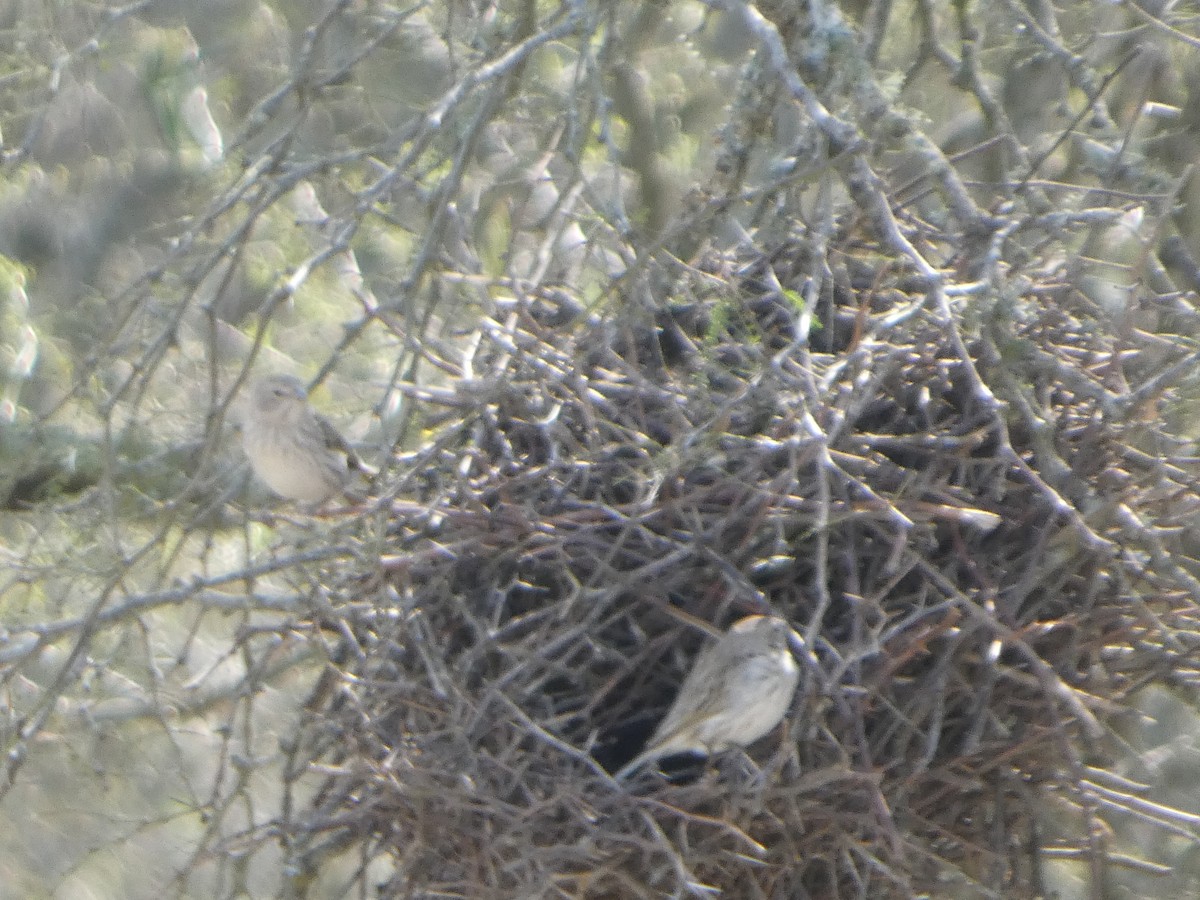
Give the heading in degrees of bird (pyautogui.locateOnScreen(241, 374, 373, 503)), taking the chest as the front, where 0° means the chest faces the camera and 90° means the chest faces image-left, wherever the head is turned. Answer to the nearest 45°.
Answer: approximately 45°

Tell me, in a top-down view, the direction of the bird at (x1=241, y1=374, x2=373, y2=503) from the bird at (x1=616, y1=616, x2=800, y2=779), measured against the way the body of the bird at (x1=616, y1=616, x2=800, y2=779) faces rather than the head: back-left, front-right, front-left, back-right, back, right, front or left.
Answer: back-left

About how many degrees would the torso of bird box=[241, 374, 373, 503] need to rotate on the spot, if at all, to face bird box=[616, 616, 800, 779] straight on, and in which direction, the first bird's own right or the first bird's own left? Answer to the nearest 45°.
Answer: approximately 90° to the first bird's own left

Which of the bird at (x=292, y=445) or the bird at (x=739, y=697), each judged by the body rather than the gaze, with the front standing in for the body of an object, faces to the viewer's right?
the bird at (x=739, y=697)

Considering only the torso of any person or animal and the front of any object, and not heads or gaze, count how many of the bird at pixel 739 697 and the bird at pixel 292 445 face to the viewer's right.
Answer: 1

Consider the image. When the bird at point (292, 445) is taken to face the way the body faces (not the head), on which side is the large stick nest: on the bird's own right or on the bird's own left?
on the bird's own left

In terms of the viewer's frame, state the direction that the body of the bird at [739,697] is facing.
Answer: to the viewer's right
